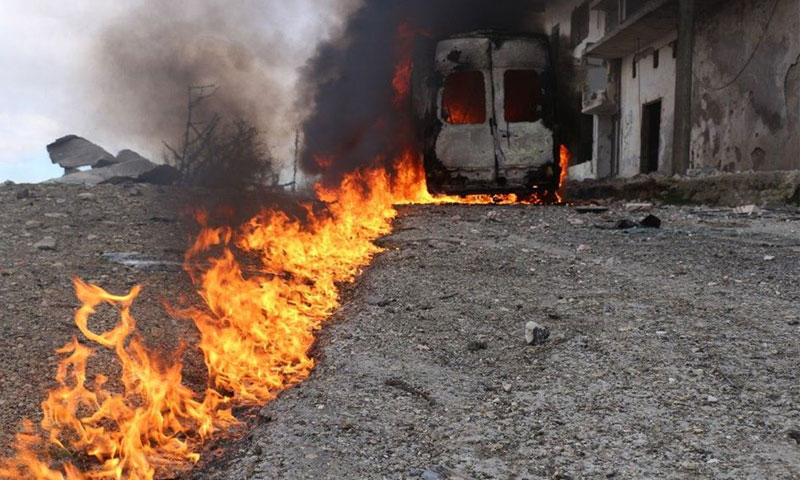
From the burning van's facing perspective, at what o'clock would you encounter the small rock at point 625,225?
The small rock is roughly at 5 o'clock from the burning van.

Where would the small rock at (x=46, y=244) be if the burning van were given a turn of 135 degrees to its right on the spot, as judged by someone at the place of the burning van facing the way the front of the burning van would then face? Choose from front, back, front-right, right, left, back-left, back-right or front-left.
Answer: right

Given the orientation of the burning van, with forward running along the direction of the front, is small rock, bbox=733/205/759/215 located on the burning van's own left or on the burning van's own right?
on the burning van's own right

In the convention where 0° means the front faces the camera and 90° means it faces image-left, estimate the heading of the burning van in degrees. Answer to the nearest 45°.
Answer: approximately 180°

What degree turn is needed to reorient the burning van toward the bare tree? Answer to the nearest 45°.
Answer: approximately 90° to its left

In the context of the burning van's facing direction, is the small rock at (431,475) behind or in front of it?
behind

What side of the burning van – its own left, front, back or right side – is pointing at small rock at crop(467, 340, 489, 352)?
back

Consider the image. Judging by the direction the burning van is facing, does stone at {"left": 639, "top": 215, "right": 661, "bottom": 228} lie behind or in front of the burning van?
behind
